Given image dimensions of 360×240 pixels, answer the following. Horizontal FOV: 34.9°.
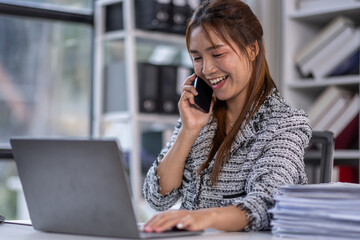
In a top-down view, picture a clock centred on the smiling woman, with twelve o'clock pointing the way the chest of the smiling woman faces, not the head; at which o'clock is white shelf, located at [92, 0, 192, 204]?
The white shelf is roughly at 4 o'clock from the smiling woman.

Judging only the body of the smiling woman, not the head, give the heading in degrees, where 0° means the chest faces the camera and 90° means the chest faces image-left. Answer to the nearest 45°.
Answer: approximately 45°

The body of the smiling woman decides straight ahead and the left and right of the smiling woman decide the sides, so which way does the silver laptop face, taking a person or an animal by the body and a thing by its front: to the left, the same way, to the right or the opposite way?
the opposite way

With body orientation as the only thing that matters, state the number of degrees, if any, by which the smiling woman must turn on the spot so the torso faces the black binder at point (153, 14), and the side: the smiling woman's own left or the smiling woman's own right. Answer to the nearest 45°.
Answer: approximately 135° to the smiling woman's own right

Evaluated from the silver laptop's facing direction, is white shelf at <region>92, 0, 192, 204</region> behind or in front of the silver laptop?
in front

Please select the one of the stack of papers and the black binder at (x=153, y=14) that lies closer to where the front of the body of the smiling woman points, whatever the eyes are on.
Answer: the stack of papers

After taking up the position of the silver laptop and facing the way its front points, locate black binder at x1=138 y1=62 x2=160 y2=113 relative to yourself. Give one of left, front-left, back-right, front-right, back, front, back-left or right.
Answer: front-left

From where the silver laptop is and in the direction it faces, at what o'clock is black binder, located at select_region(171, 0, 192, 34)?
The black binder is roughly at 11 o'clock from the silver laptop.

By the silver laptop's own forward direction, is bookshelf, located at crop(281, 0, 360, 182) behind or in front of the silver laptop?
in front

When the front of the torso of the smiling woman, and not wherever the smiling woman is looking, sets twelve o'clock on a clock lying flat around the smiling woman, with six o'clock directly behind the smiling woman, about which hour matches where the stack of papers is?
The stack of papers is roughly at 10 o'clock from the smiling woman.

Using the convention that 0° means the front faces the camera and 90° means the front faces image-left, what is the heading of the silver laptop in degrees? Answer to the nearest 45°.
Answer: approximately 225°

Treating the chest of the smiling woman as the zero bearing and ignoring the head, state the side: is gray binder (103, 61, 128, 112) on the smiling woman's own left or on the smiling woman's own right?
on the smiling woman's own right
